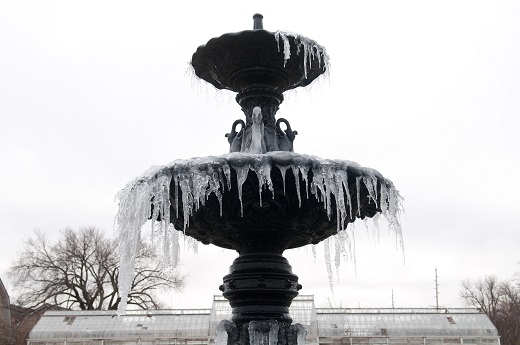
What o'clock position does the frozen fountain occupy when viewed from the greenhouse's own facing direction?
The frozen fountain is roughly at 12 o'clock from the greenhouse.

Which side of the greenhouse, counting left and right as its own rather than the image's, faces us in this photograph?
front
